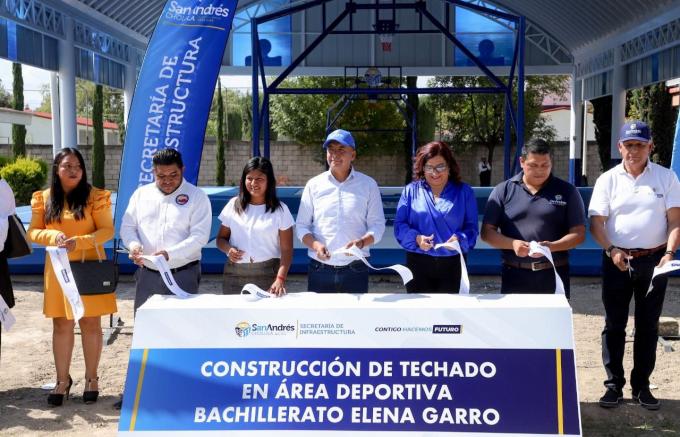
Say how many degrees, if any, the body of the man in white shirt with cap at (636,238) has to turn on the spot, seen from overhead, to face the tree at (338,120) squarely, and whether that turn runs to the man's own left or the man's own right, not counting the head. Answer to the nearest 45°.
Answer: approximately 135° to the man's own right

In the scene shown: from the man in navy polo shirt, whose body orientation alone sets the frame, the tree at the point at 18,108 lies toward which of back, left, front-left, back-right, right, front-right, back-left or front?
back-right

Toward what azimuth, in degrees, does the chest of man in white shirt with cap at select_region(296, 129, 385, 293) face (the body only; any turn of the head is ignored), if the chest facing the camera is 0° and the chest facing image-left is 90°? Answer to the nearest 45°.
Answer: approximately 0°

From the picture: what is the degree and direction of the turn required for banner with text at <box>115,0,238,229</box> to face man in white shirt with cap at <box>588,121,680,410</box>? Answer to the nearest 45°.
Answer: approximately 45° to its left

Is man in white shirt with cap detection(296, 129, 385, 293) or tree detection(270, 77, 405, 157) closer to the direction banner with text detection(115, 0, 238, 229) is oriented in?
the man in white shirt with cap

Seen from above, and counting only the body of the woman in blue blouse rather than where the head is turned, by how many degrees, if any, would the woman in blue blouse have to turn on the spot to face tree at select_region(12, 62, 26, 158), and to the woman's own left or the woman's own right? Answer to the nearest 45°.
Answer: approximately 135° to the woman's own right

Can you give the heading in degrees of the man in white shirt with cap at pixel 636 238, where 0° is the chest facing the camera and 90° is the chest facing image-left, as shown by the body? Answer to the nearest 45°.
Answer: approximately 0°
